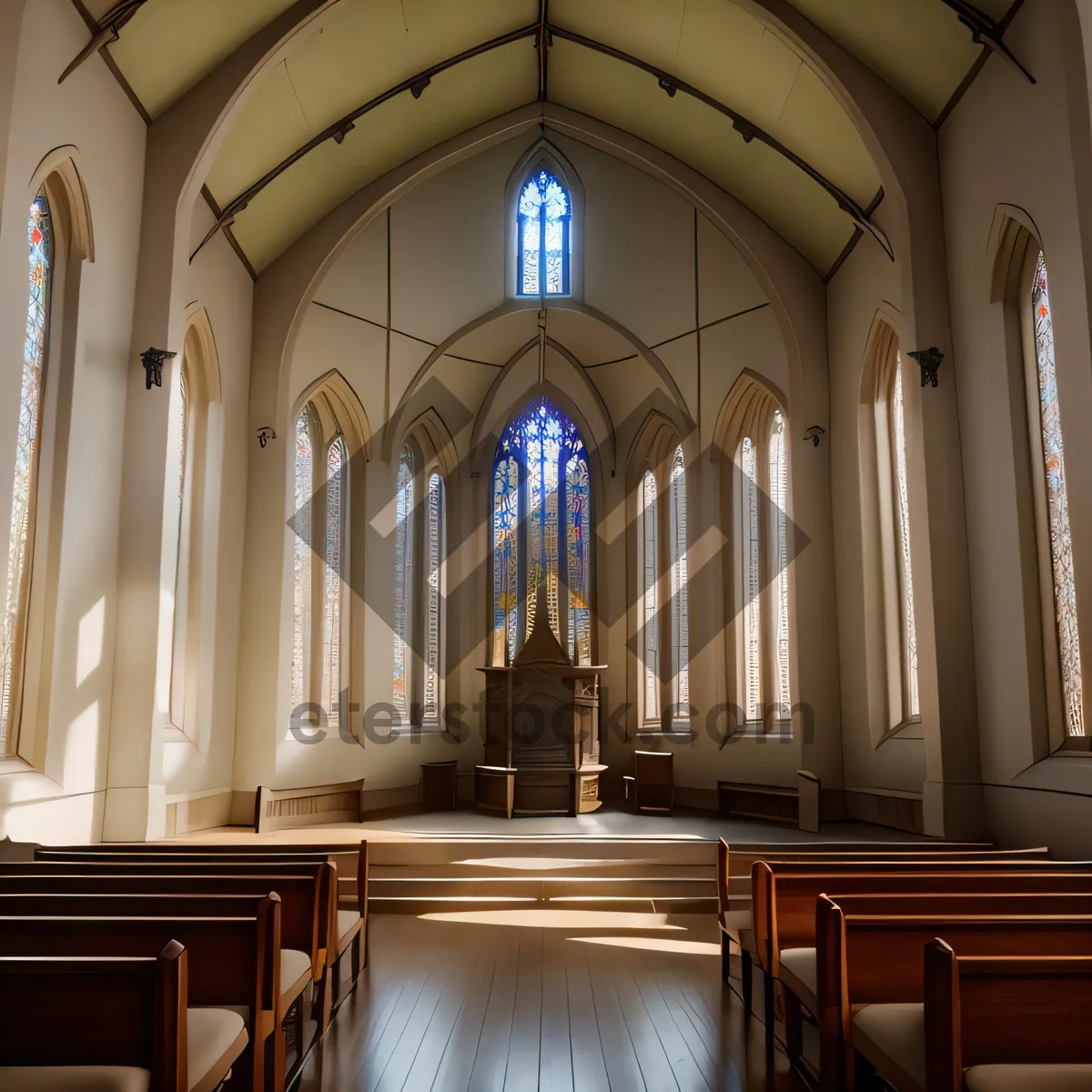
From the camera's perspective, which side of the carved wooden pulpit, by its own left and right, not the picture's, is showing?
front

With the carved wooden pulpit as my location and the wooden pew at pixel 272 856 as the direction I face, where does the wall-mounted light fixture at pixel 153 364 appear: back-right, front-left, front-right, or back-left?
front-right

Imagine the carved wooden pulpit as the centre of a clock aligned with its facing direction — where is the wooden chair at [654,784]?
The wooden chair is roughly at 9 o'clock from the carved wooden pulpit.

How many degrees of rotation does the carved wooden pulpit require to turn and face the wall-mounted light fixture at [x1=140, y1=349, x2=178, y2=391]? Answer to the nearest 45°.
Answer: approximately 45° to its right

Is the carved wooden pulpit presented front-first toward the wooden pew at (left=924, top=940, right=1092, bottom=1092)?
yes

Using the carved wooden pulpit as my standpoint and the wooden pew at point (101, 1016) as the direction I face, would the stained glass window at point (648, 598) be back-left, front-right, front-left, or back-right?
back-left

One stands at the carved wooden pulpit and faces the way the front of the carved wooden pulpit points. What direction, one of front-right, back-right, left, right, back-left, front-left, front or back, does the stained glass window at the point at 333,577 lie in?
right

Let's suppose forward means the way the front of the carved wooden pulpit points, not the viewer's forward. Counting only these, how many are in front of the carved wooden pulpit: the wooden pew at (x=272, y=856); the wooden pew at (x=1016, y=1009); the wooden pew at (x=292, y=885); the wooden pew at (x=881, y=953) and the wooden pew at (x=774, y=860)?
5
